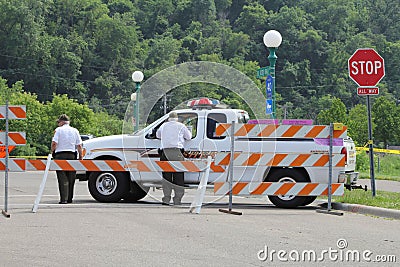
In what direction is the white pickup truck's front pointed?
to the viewer's left

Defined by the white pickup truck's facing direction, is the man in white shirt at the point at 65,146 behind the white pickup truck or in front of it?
in front

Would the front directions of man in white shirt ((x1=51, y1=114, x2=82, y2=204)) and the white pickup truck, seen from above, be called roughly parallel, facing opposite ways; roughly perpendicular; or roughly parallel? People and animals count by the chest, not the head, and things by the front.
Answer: roughly perpendicular

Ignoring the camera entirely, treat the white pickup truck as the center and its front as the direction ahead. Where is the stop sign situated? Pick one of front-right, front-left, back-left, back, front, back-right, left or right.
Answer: back

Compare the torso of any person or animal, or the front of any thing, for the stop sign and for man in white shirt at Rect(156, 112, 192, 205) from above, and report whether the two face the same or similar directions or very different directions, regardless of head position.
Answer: very different directions

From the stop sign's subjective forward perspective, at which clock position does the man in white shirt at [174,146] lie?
The man in white shirt is roughly at 2 o'clock from the stop sign.
